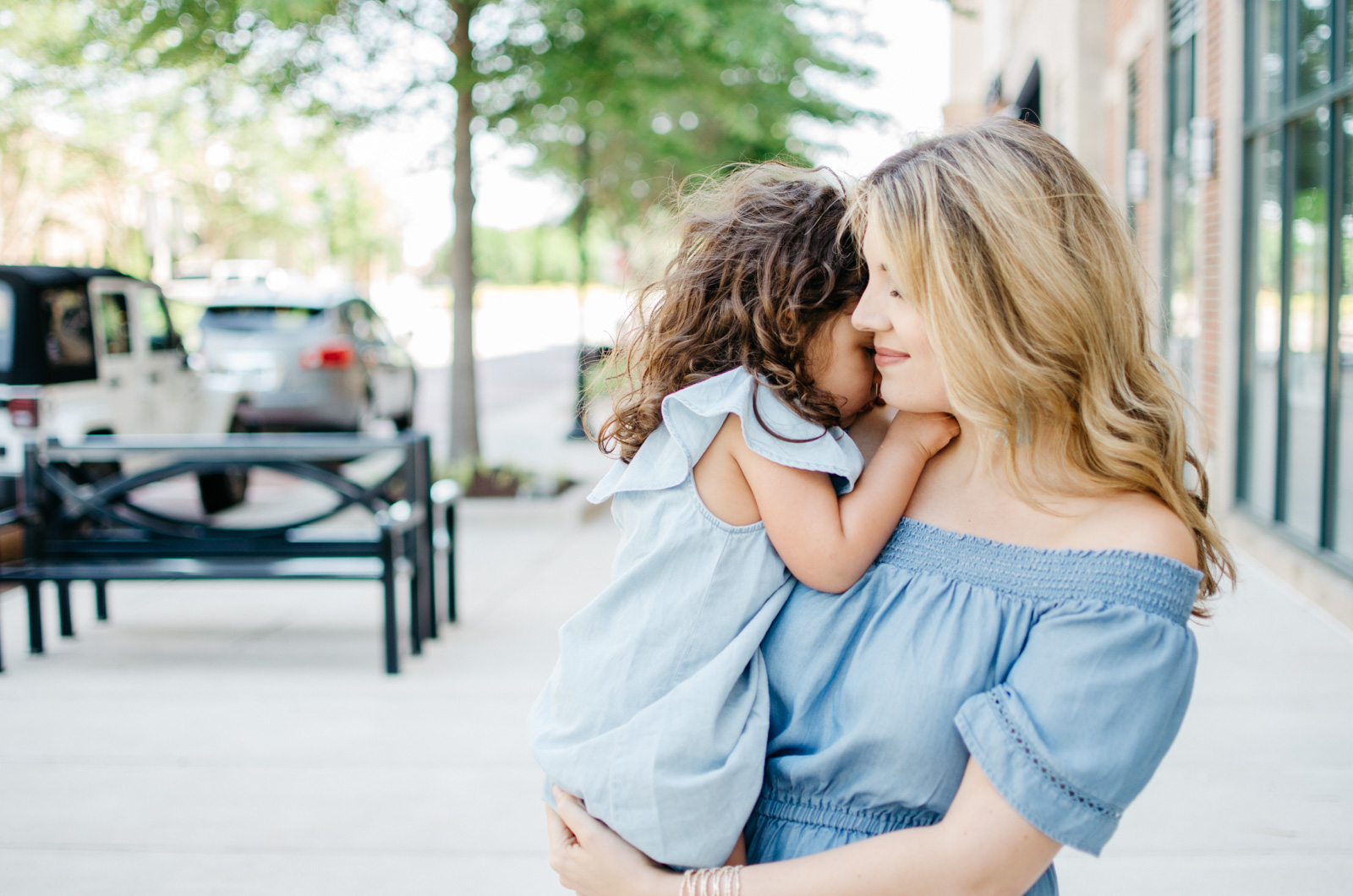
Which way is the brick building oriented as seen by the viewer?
to the viewer's left

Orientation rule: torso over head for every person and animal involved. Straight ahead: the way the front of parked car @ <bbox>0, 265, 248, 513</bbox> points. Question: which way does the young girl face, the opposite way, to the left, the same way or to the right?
to the right

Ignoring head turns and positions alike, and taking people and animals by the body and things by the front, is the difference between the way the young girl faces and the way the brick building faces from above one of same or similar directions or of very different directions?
very different directions

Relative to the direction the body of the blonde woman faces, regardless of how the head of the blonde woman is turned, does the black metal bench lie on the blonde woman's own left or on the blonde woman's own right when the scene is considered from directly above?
on the blonde woman's own right

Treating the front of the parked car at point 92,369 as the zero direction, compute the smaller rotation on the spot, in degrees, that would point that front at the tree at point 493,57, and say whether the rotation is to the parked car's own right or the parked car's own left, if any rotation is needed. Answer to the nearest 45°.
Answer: approximately 45° to the parked car's own right

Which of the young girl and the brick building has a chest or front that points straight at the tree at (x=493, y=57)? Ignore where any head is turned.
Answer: the brick building

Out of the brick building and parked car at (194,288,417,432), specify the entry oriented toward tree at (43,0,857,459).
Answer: the brick building

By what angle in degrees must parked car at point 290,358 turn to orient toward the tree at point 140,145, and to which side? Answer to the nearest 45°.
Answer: approximately 45° to its left

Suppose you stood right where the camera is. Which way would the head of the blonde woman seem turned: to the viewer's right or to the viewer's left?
to the viewer's left

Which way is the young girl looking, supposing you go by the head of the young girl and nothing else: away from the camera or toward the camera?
away from the camera

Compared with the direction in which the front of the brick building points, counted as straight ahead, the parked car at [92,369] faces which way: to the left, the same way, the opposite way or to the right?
to the right

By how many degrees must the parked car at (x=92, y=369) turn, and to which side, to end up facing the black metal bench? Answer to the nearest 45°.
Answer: approximately 135° to its right

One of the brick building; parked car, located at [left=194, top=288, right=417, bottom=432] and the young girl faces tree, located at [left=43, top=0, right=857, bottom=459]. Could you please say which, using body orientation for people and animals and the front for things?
the brick building

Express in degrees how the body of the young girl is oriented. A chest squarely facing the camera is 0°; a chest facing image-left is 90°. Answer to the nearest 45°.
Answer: approximately 270°

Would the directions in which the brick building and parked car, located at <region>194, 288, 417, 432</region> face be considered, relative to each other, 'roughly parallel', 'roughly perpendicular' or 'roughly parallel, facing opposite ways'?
roughly perpendicular
